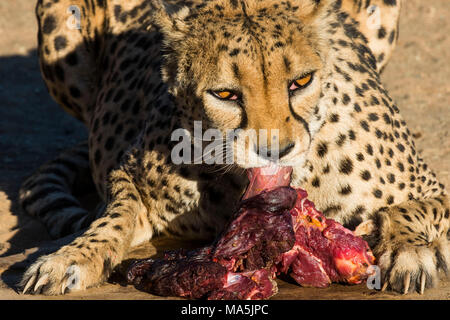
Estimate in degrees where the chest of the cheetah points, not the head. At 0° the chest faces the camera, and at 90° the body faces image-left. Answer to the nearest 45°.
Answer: approximately 0°
